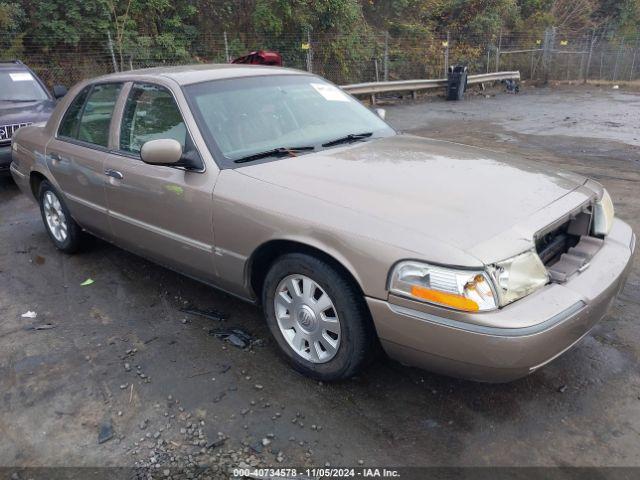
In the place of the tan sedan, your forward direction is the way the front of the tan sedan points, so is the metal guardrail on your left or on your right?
on your left

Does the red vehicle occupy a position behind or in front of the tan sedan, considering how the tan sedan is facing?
behind

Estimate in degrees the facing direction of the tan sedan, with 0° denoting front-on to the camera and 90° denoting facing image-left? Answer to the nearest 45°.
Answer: approximately 315°

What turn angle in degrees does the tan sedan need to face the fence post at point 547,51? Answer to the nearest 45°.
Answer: approximately 90° to its left

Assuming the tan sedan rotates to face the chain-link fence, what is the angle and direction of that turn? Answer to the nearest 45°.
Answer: approximately 135° to its left

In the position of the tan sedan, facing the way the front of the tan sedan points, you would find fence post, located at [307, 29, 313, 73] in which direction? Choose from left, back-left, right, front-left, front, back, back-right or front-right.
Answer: back-left

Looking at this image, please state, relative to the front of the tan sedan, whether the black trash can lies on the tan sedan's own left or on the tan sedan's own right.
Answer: on the tan sedan's own left
